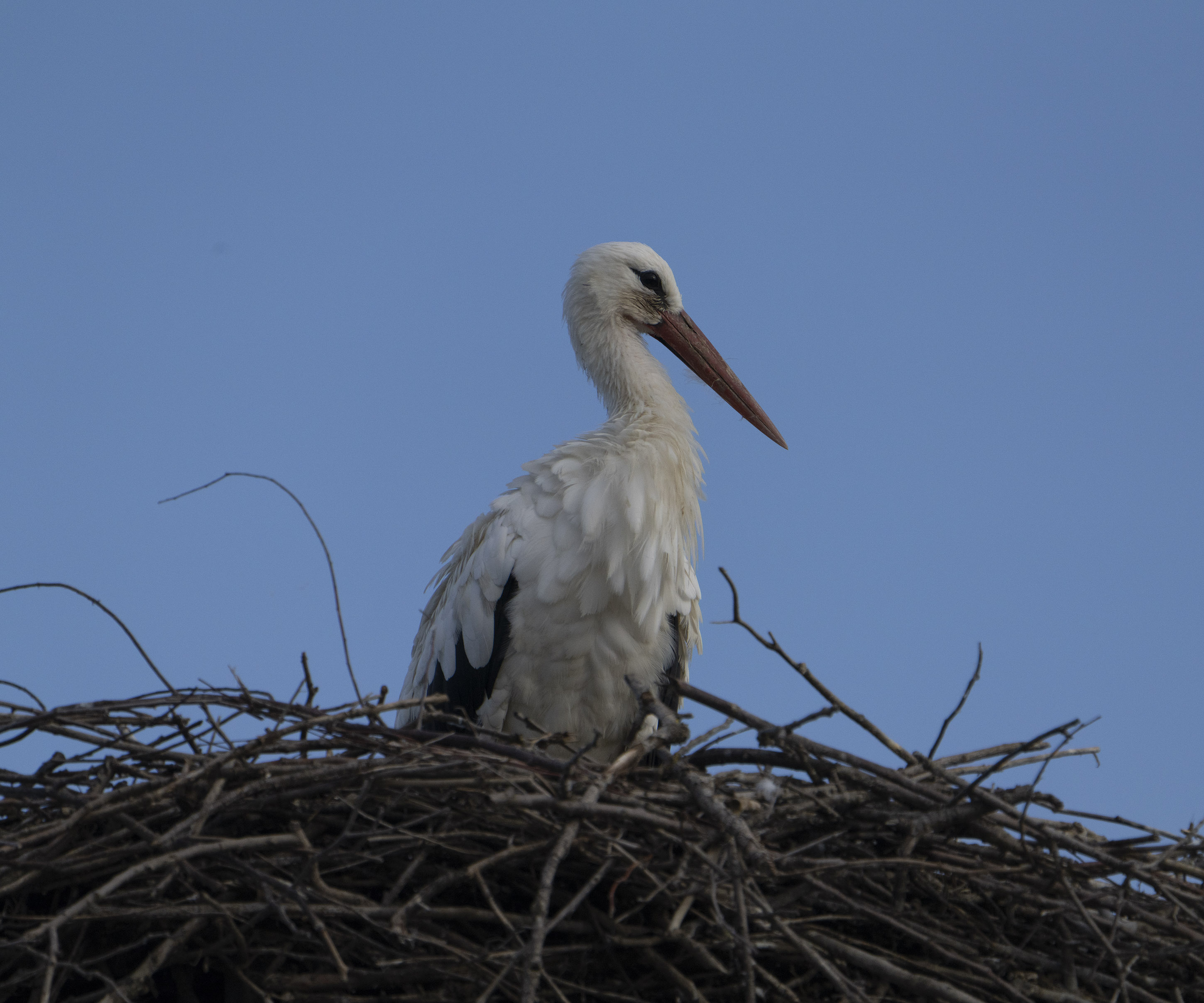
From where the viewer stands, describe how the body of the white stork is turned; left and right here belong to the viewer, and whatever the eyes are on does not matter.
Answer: facing the viewer and to the right of the viewer
